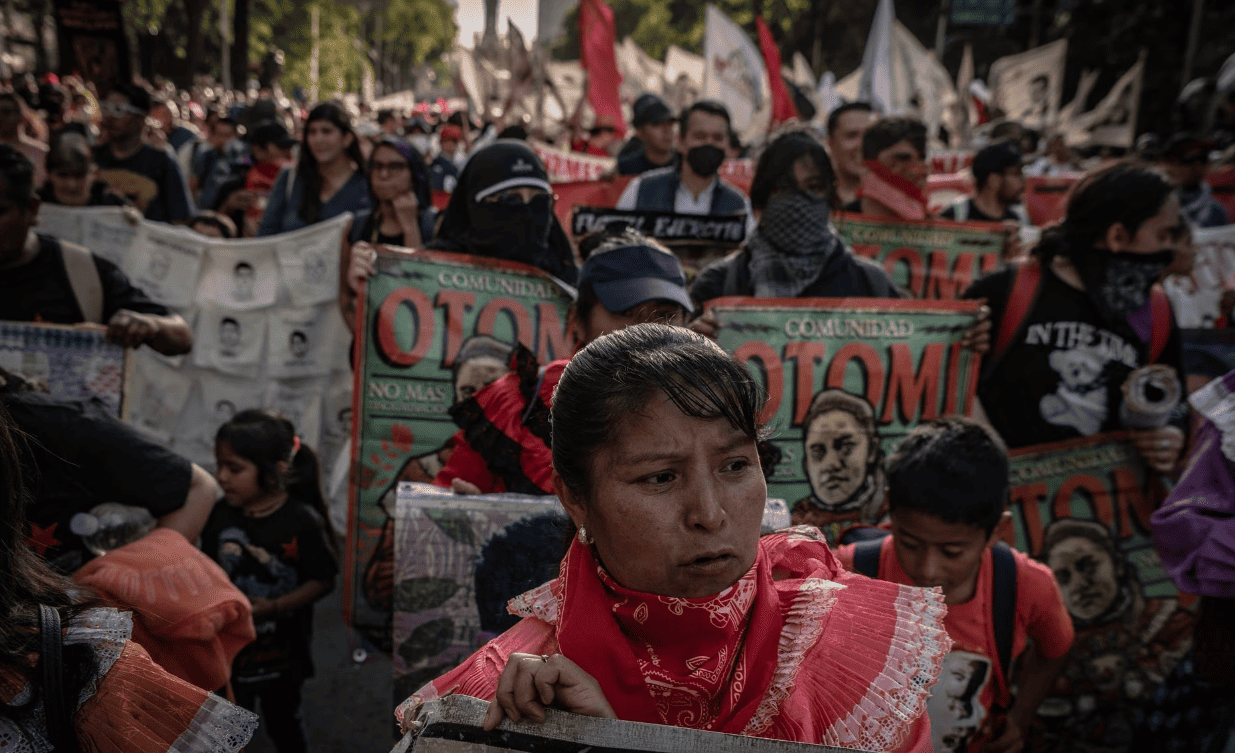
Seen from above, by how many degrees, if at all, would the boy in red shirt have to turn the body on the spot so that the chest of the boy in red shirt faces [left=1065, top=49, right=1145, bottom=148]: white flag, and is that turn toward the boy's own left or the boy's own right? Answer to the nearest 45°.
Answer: approximately 135° to the boy's own right

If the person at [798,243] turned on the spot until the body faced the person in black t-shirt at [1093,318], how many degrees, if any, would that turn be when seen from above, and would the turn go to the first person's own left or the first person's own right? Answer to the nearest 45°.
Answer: approximately 90° to the first person's own left

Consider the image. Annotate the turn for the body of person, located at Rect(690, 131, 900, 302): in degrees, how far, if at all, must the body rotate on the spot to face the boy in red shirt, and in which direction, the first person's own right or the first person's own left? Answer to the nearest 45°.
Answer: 0° — they already face them

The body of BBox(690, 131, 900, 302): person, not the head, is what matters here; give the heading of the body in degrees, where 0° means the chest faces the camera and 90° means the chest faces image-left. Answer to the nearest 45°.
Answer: approximately 0°

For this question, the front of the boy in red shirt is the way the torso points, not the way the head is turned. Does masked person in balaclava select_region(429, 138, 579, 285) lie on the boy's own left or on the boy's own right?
on the boy's own right

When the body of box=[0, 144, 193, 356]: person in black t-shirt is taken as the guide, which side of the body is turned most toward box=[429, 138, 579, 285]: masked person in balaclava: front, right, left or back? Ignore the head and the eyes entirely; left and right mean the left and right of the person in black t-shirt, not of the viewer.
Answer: left

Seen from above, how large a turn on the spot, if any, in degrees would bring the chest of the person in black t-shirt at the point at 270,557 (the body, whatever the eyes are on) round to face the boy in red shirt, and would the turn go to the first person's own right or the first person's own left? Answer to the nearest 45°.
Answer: approximately 90° to the first person's own left

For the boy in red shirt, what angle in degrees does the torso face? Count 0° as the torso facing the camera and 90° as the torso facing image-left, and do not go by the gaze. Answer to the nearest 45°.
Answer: approximately 45°

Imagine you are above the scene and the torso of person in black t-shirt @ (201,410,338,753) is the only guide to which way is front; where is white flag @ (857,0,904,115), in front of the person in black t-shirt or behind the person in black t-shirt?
behind

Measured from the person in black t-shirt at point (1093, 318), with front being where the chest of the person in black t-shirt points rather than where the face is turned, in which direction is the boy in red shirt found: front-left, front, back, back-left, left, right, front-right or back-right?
front-right
